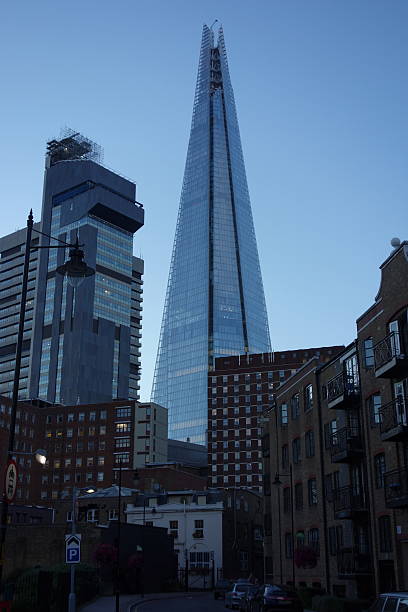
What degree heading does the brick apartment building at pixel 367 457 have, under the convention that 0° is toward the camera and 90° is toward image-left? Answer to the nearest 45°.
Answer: approximately 45°

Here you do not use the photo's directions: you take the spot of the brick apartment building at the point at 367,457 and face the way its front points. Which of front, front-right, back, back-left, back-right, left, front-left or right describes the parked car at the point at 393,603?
front-left

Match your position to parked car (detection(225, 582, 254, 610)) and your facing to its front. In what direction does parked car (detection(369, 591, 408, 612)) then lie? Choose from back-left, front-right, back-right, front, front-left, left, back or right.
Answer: back

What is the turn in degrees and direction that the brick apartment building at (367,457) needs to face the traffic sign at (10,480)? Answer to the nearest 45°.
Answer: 0° — it already faces it

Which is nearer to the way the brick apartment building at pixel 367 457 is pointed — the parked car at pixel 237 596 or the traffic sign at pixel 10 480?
the traffic sign
